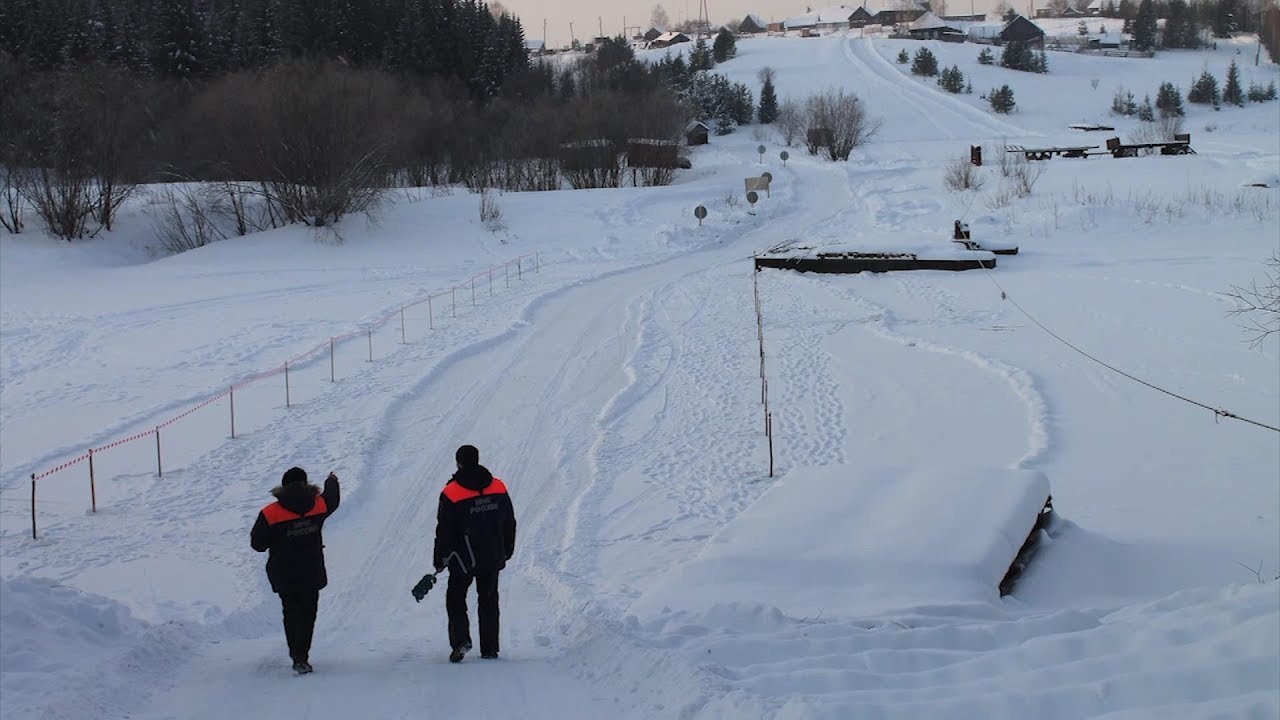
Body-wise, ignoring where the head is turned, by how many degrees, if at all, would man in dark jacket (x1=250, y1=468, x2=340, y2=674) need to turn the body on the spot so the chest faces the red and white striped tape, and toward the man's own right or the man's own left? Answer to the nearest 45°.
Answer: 0° — they already face it

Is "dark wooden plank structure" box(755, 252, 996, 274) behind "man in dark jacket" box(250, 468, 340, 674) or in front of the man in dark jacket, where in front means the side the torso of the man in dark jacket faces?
in front

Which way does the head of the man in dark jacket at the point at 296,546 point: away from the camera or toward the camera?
away from the camera

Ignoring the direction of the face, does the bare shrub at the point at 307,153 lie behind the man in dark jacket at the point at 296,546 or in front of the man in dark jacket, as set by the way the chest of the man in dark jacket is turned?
in front

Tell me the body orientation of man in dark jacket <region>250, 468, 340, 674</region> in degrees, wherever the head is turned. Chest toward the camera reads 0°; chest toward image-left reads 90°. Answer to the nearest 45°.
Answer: approximately 180°

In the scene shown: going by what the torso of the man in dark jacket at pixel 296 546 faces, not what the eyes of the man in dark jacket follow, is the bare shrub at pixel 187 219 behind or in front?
in front

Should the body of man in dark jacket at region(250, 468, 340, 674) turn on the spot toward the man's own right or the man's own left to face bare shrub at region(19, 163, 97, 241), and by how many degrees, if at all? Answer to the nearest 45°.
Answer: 0° — they already face it
